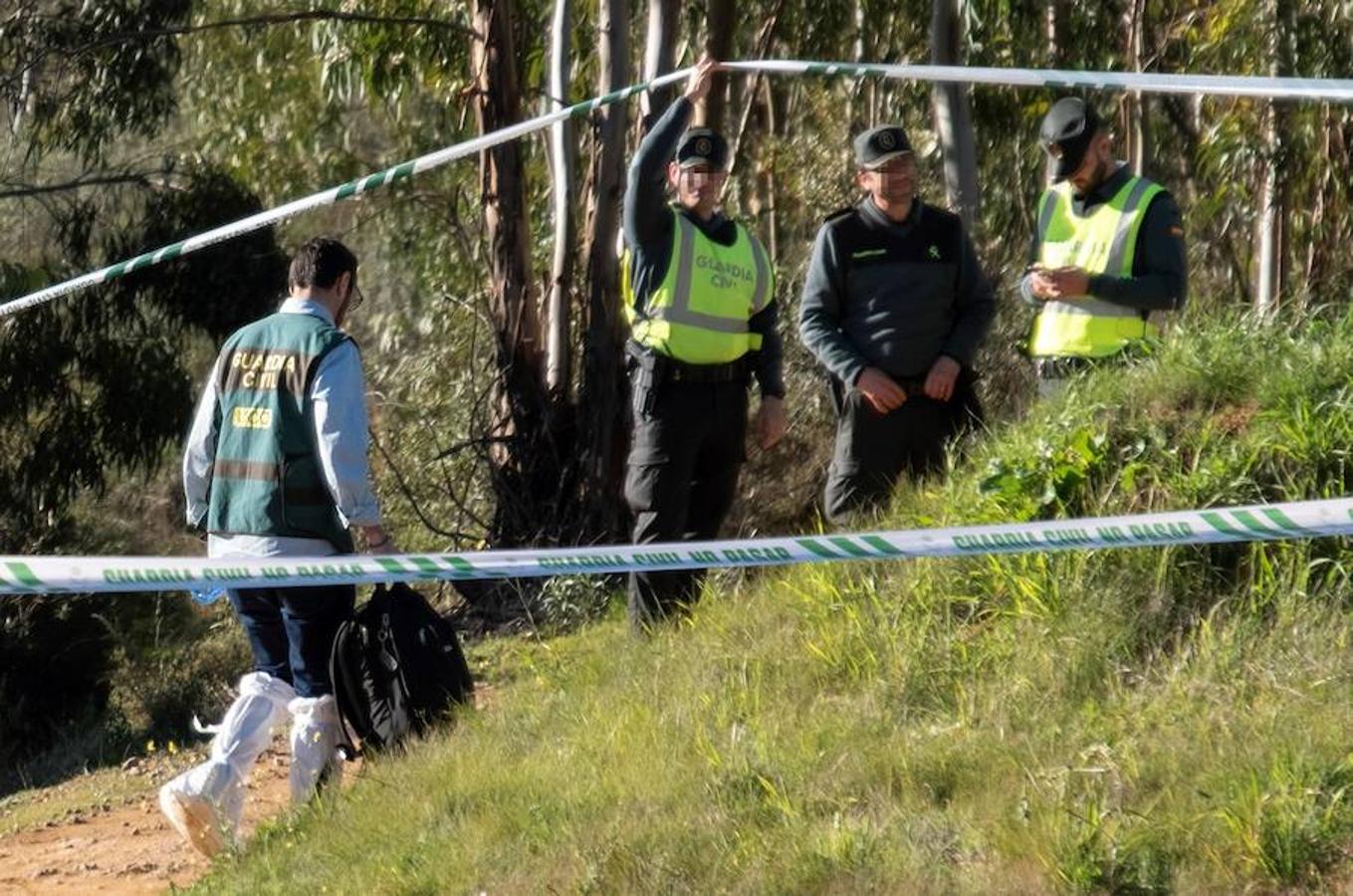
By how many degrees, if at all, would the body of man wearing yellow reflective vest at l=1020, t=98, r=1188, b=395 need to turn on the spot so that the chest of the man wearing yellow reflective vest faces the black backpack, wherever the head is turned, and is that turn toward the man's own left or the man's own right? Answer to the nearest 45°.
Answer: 0° — they already face it

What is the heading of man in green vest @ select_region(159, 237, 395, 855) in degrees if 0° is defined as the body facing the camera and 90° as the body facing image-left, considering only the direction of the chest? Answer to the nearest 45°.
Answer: approximately 225°

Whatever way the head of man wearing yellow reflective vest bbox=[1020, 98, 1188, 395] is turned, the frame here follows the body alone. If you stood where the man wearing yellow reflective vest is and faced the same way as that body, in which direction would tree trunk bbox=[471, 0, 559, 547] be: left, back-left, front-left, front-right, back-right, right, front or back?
right

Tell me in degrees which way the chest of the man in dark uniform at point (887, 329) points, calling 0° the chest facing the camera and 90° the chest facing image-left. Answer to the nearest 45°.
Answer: approximately 0°

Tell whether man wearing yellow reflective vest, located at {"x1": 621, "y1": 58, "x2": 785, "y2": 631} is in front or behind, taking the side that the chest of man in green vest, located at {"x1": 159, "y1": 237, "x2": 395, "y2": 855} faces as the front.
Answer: in front

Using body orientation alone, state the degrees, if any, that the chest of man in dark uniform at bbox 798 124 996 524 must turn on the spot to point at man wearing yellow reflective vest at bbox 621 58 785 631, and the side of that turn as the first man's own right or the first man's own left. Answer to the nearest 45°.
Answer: approximately 90° to the first man's own right

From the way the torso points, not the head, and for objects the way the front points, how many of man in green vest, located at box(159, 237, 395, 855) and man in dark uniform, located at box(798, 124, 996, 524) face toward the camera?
1
